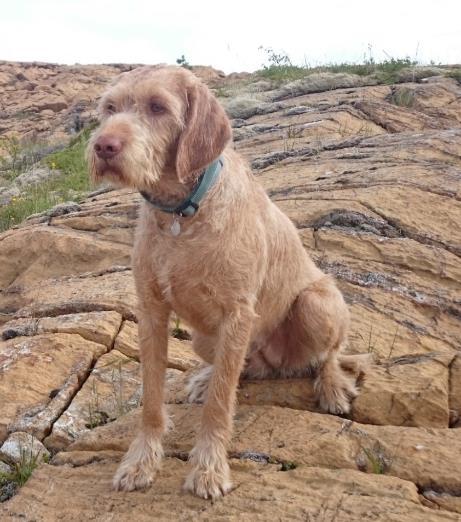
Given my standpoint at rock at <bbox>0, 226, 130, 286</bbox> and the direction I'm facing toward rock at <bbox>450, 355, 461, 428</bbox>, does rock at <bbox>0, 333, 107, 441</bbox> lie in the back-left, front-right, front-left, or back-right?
front-right

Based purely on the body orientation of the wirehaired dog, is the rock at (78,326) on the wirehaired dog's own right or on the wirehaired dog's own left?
on the wirehaired dog's own right

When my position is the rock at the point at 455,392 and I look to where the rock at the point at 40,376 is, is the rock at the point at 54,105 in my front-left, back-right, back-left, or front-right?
front-right

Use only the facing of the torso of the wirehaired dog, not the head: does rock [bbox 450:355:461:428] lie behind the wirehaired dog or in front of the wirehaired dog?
behind

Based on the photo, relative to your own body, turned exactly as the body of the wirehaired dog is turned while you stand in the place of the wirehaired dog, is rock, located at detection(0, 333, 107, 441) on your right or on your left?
on your right

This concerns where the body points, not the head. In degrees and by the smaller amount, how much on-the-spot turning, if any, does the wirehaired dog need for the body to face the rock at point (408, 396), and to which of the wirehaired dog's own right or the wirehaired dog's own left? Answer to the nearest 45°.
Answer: approximately 135° to the wirehaired dog's own left

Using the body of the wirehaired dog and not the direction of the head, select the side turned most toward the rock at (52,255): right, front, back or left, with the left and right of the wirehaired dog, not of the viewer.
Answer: right

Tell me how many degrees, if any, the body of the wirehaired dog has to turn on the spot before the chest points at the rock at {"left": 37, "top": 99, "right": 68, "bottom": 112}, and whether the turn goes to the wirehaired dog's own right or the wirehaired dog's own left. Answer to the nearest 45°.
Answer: approximately 135° to the wirehaired dog's own right

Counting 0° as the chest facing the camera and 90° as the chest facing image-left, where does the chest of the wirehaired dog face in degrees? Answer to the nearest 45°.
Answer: approximately 45°
